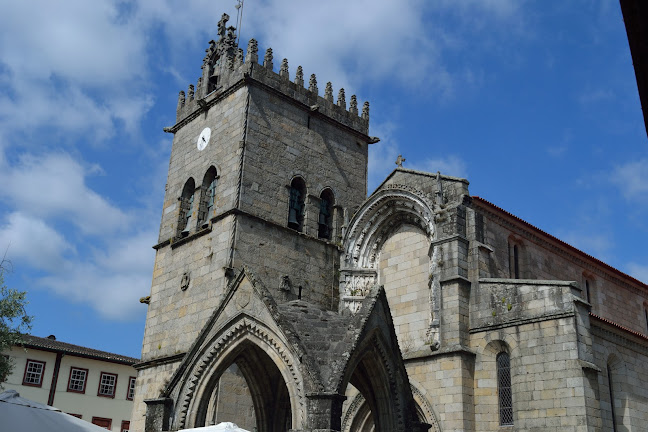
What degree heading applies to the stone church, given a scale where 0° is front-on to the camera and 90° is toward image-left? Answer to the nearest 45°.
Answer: approximately 45°

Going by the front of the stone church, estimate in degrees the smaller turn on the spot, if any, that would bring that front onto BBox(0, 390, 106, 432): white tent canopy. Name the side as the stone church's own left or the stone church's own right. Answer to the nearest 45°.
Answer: approximately 45° to the stone church's own left
